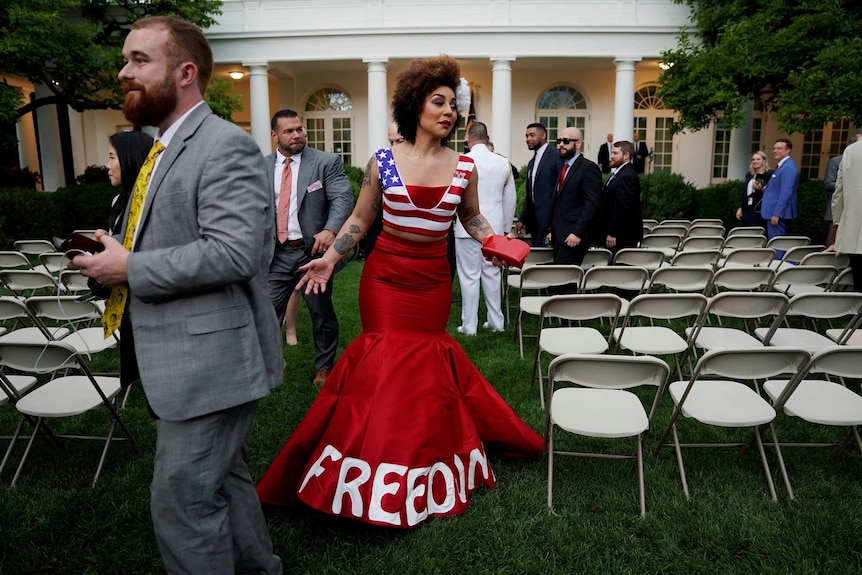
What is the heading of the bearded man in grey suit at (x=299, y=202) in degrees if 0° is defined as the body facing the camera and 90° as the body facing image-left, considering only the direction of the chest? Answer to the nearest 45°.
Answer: approximately 45°

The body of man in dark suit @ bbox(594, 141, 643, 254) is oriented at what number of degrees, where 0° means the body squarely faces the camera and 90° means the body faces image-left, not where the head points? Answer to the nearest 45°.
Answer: approximately 90°

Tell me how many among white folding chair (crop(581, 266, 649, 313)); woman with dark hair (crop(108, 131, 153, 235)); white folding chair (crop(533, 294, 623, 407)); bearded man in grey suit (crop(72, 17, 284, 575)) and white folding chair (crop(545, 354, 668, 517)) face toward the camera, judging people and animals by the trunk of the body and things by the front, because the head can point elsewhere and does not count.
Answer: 3

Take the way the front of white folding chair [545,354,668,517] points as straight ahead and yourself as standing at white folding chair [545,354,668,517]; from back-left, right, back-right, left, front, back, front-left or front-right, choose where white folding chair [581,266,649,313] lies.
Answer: back

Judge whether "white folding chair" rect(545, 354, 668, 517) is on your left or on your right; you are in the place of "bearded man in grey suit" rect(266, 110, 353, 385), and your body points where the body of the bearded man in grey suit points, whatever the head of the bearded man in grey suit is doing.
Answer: on your left

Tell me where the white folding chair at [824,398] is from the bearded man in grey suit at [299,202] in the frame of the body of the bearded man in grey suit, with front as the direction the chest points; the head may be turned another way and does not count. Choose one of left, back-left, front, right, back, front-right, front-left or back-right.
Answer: left

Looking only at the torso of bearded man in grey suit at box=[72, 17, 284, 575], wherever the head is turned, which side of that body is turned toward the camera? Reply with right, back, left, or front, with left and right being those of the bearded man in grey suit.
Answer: left
